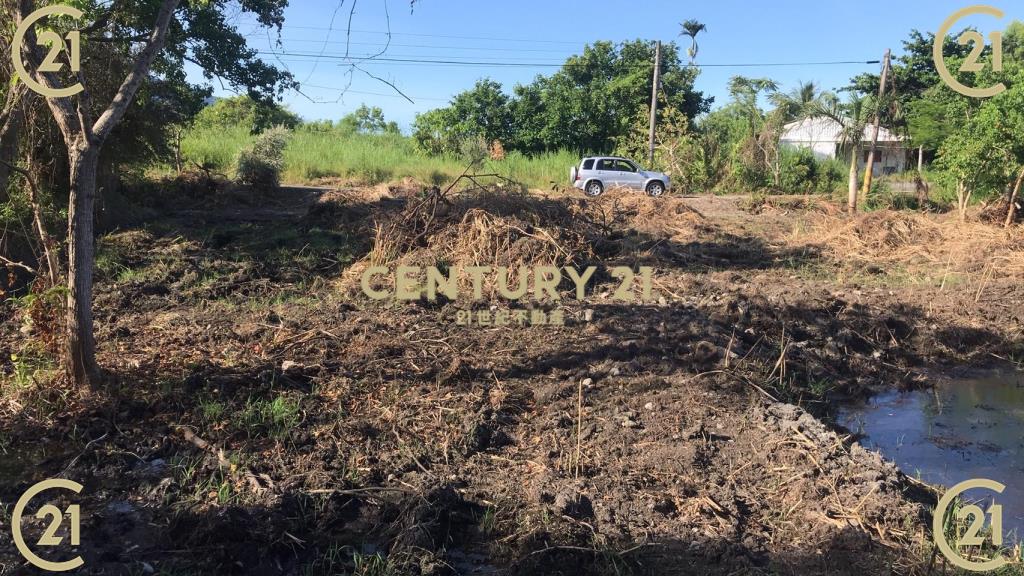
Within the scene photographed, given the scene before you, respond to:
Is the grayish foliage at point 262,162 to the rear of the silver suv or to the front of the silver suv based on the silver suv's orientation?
to the rear

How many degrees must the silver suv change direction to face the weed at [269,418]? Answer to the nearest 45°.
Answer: approximately 90° to its right

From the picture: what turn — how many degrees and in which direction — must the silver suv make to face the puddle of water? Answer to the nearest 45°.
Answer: approximately 90° to its right

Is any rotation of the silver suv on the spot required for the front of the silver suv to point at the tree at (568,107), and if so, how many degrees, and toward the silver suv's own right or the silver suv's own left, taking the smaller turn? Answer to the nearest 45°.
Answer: approximately 90° to the silver suv's own left

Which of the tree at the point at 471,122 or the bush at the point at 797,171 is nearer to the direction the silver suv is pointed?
the bush

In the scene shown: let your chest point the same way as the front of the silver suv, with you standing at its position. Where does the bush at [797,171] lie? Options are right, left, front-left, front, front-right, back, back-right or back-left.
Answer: front-left

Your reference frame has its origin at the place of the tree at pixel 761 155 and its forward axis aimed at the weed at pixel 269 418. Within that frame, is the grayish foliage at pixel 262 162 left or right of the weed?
right

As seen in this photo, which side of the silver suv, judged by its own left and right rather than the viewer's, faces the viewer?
right

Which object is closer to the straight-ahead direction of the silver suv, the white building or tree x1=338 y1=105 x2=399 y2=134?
the white building

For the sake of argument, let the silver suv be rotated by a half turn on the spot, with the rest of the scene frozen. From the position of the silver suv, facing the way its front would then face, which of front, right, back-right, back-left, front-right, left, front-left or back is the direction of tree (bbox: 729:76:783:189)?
back-right

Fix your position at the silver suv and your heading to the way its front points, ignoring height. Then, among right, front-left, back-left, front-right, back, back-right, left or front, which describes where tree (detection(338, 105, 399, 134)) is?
back-left

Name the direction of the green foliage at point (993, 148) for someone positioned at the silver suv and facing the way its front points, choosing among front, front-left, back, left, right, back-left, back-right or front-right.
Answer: front-right

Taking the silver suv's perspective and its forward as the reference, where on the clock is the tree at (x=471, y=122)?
The tree is roughly at 8 o'clock from the silver suv.
